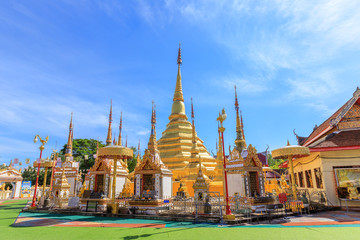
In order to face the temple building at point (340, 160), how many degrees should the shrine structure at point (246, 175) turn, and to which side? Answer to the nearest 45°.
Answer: approximately 45° to its left

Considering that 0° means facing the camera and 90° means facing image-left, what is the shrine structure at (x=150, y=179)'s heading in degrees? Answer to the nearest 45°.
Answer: approximately 45°

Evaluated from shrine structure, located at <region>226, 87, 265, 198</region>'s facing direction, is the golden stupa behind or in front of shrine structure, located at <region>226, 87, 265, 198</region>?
behind

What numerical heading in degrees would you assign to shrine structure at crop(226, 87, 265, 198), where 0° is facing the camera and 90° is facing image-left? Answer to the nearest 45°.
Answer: approximately 315°

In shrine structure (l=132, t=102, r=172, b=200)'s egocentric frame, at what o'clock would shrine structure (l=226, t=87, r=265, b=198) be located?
shrine structure (l=226, t=87, r=265, b=198) is roughly at 8 o'clock from shrine structure (l=132, t=102, r=172, b=200).

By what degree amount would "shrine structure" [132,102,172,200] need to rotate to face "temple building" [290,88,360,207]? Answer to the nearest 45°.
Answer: approximately 135° to its left

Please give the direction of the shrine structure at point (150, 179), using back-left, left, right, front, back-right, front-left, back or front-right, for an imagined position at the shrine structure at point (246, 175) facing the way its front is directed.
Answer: back-right
